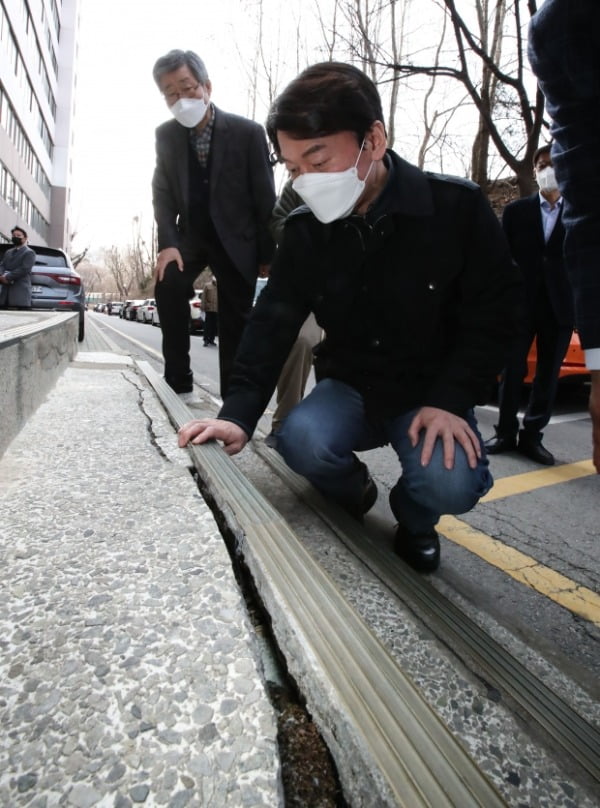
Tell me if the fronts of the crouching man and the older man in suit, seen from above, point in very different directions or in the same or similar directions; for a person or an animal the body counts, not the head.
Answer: same or similar directions

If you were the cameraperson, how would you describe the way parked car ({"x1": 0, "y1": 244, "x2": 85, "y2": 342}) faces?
facing away from the viewer

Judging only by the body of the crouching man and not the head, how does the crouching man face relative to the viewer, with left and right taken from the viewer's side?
facing the viewer and to the left of the viewer

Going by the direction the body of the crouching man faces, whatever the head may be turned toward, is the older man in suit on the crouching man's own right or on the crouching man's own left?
on the crouching man's own right

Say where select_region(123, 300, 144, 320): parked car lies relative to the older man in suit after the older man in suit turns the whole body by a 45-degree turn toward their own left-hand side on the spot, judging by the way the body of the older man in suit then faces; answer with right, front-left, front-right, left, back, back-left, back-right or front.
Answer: back

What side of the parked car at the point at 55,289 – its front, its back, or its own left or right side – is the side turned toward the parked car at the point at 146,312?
front

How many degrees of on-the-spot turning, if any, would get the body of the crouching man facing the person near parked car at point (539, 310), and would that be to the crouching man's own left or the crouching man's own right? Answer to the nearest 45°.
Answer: approximately 180°

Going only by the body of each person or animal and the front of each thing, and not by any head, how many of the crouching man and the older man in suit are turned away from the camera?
0

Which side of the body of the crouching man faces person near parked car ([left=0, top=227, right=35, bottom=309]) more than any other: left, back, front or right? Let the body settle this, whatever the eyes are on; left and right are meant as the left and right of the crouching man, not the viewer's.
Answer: right

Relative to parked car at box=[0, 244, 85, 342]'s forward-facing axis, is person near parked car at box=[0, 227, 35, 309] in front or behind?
behind

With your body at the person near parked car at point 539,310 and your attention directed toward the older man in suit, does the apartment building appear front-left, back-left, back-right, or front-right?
front-right

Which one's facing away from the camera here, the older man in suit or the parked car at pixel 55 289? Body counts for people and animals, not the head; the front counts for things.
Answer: the parked car

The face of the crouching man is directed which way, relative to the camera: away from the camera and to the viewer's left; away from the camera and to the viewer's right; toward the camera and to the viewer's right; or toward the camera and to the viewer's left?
toward the camera and to the viewer's left
